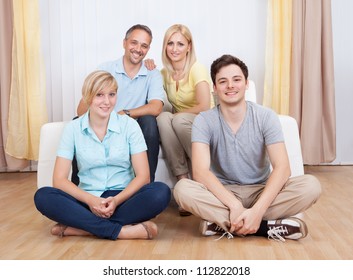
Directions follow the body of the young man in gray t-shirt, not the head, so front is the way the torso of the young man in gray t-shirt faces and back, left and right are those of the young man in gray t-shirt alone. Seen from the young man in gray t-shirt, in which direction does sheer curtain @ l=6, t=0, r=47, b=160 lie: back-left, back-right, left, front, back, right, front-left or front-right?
back-right

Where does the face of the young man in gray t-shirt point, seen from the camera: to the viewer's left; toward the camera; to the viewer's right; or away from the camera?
toward the camera

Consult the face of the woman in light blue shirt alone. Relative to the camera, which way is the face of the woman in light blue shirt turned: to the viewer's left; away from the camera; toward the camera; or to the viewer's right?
toward the camera

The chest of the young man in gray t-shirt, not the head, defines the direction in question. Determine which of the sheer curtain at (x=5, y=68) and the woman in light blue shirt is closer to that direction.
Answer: the woman in light blue shirt

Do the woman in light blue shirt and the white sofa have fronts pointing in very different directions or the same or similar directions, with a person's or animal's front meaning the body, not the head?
same or similar directions

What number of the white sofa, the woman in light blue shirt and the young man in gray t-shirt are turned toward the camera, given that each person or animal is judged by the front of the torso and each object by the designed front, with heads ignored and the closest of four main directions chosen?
3

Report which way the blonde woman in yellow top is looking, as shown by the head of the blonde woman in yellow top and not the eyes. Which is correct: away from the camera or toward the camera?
toward the camera

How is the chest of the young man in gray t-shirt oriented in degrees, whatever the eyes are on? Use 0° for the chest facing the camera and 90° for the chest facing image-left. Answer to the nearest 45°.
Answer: approximately 0°

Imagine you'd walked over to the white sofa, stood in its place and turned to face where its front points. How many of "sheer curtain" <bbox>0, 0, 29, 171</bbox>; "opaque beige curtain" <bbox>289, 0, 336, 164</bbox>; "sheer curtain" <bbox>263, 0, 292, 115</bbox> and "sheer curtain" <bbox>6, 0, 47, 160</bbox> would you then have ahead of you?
0

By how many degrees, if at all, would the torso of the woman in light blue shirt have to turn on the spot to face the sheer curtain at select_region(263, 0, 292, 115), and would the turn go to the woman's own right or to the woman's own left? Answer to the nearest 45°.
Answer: approximately 135° to the woman's own left

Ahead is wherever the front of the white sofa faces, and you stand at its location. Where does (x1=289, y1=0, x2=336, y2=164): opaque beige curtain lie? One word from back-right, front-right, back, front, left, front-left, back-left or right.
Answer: back-left

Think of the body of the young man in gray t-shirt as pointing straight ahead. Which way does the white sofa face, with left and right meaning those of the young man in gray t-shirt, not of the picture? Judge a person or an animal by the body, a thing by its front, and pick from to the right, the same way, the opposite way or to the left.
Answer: the same way

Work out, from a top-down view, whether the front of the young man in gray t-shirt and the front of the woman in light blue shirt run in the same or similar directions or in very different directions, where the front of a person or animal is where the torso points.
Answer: same or similar directions

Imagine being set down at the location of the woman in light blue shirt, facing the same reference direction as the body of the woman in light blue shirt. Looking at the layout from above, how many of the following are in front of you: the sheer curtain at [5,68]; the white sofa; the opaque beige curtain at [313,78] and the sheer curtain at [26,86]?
0

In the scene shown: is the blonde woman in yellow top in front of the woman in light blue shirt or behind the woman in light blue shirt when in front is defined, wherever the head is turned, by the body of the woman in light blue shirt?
behind

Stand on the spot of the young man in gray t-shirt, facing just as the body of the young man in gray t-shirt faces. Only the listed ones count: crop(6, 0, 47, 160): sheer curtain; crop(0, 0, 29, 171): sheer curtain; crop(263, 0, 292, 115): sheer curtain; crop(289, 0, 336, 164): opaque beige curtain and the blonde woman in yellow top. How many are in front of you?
0

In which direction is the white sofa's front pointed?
toward the camera
